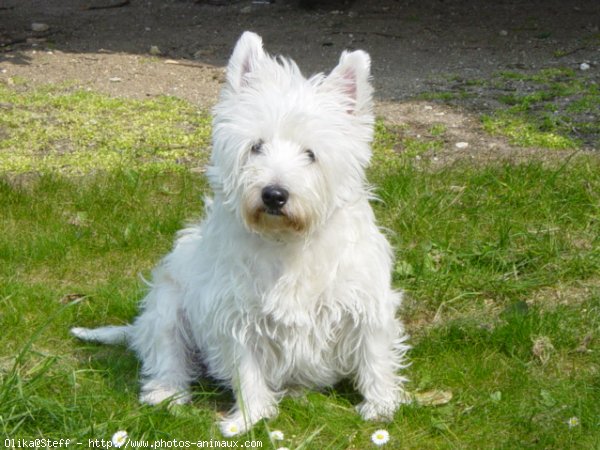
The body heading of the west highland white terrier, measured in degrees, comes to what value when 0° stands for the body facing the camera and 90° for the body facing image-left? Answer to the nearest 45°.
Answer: approximately 315°

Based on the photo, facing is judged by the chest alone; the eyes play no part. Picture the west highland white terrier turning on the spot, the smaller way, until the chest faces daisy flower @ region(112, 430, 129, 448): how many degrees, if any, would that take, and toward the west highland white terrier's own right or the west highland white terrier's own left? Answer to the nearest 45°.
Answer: approximately 90° to the west highland white terrier's own right

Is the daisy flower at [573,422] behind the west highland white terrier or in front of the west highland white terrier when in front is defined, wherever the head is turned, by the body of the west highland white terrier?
in front
